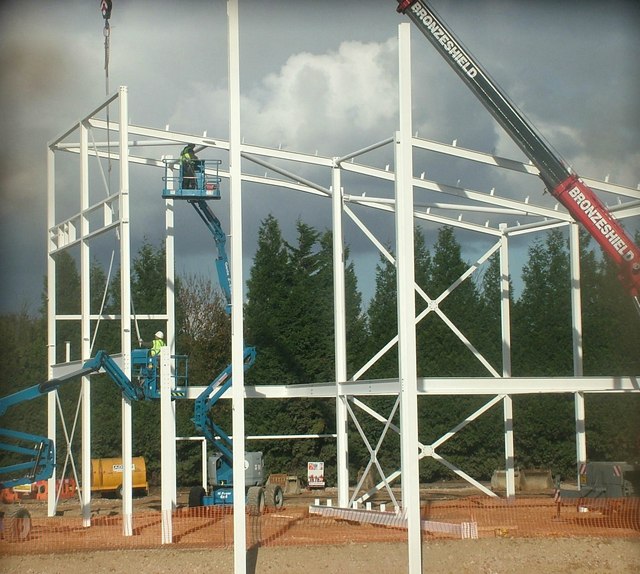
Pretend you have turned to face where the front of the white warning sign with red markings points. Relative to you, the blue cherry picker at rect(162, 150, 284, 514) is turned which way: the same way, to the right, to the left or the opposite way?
to the right

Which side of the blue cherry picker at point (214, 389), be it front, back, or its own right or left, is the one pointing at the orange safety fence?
left

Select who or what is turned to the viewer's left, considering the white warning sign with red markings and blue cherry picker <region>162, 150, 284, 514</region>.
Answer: the blue cherry picker

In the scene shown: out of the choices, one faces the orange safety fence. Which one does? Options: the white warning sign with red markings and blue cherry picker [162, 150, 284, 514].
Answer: the white warning sign with red markings

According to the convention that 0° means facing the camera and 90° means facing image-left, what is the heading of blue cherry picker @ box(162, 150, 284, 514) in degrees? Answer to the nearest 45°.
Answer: approximately 90°

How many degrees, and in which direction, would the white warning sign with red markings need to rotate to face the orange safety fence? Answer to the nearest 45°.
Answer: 0° — it already faces it

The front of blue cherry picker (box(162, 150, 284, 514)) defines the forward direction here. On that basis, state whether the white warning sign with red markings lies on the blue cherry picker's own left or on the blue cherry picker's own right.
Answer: on the blue cherry picker's own right

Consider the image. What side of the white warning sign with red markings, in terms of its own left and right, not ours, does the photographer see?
front

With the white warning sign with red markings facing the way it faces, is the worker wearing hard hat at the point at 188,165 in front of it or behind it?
in front

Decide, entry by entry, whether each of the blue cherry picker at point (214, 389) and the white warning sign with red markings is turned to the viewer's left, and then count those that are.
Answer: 1
